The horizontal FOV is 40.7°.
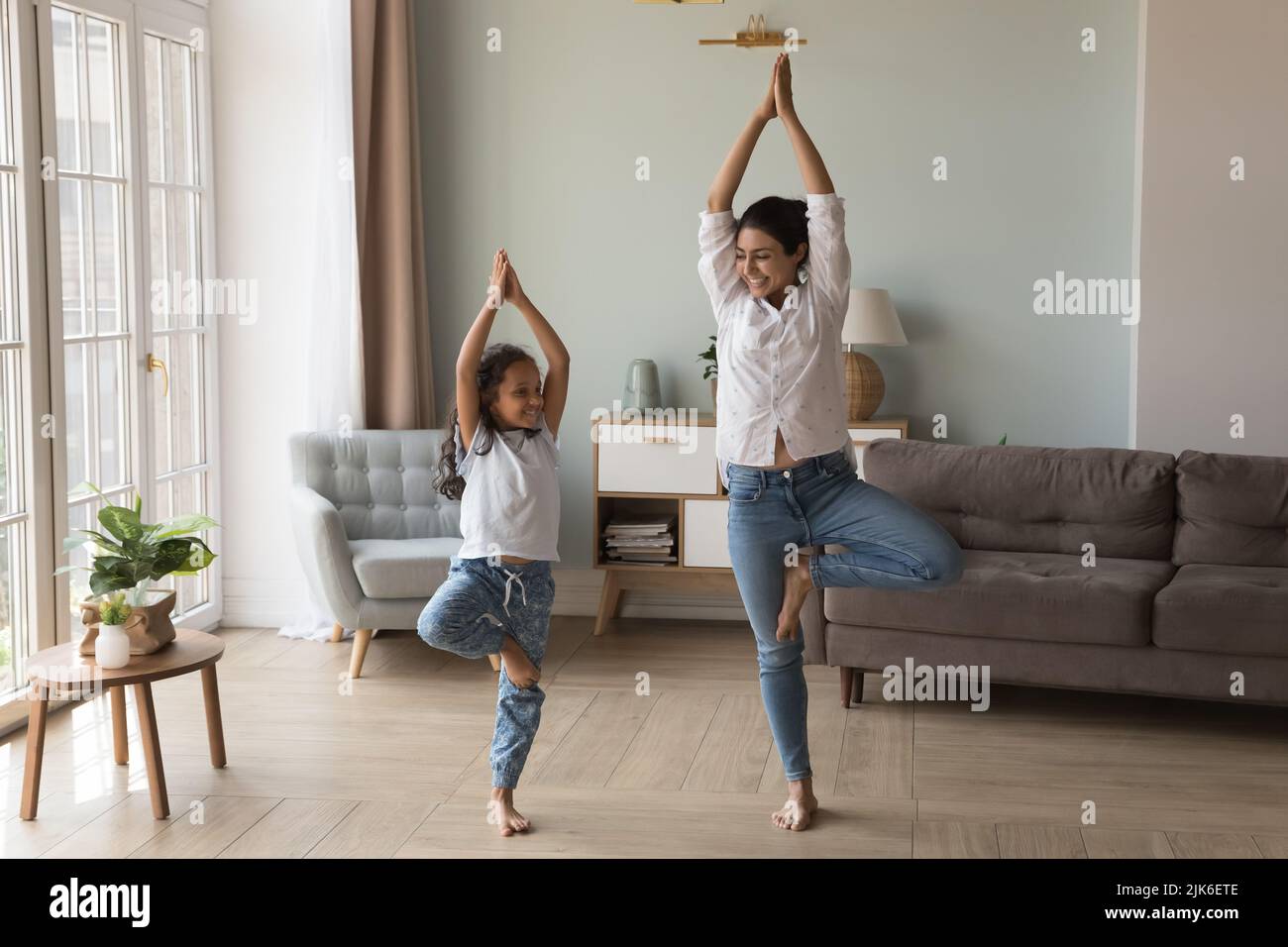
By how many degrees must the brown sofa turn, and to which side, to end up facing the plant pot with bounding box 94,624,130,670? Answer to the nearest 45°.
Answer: approximately 45° to its right

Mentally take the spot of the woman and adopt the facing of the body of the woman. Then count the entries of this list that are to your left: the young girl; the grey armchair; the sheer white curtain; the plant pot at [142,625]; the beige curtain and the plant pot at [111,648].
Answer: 0

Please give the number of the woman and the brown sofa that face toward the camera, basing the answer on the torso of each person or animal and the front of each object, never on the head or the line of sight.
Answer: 2

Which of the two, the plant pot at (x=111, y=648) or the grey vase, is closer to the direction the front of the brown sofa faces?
the plant pot

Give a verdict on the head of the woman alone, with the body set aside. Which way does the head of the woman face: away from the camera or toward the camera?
toward the camera

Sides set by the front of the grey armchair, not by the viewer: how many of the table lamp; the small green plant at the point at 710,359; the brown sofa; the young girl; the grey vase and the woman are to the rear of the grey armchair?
0

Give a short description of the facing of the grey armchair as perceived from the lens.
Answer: facing the viewer and to the right of the viewer

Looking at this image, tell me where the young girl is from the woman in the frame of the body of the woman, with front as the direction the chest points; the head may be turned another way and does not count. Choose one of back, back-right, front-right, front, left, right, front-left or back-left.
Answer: right

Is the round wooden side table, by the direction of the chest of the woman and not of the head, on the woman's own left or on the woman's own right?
on the woman's own right

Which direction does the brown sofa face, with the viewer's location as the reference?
facing the viewer

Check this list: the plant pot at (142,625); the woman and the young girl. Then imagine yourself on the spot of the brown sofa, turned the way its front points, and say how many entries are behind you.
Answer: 0

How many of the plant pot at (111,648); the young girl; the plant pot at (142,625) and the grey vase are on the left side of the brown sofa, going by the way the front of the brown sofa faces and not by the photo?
0

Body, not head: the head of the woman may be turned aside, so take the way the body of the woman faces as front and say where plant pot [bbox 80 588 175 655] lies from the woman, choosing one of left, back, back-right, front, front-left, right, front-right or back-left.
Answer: right

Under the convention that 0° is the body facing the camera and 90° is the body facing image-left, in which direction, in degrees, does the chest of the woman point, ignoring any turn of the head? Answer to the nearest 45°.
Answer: approximately 0°

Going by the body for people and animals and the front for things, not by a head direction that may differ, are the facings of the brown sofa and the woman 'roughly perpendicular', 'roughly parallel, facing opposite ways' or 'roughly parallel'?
roughly parallel

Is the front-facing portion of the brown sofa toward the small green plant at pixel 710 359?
no

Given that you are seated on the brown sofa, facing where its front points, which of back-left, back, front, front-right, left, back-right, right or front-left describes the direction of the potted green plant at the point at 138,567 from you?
front-right

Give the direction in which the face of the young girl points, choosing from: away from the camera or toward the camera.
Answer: toward the camera

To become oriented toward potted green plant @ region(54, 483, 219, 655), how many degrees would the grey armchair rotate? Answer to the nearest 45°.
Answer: approximately 45° to its right
